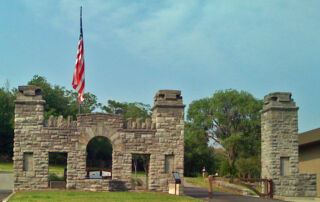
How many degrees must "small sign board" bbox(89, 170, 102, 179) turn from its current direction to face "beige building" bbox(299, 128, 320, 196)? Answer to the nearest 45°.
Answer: approximately 90° to its left

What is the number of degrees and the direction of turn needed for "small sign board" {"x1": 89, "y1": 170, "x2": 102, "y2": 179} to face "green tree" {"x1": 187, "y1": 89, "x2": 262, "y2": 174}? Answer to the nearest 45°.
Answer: approximately 135° to its left

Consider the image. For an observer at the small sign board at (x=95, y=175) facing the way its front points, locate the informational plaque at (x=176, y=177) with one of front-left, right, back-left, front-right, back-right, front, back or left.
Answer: front-left

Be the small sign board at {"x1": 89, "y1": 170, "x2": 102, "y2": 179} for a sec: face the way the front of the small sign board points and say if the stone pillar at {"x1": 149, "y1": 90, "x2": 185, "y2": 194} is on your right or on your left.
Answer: on your left

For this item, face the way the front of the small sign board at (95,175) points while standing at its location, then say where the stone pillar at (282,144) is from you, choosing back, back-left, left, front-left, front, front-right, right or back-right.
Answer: left

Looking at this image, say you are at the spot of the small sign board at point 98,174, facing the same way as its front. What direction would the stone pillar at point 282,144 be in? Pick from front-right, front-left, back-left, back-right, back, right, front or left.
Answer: left

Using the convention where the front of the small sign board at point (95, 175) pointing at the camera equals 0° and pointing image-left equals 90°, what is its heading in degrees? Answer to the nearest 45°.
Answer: approximately 0°

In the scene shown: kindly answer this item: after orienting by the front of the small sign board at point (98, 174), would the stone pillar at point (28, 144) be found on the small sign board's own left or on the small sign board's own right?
on the small sign board's own right

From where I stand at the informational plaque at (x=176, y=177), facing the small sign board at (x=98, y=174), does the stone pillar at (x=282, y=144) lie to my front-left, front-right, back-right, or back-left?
back-right

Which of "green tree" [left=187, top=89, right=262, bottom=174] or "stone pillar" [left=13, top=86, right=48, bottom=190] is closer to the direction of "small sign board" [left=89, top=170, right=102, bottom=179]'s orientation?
the stone pillar

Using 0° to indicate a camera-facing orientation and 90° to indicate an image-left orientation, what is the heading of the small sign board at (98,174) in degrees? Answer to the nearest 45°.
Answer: approximately 0°

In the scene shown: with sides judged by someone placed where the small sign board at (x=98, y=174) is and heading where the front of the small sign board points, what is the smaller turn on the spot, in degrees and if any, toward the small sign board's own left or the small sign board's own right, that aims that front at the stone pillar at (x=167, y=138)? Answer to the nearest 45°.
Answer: approximately 45° to the small sign board's own left
